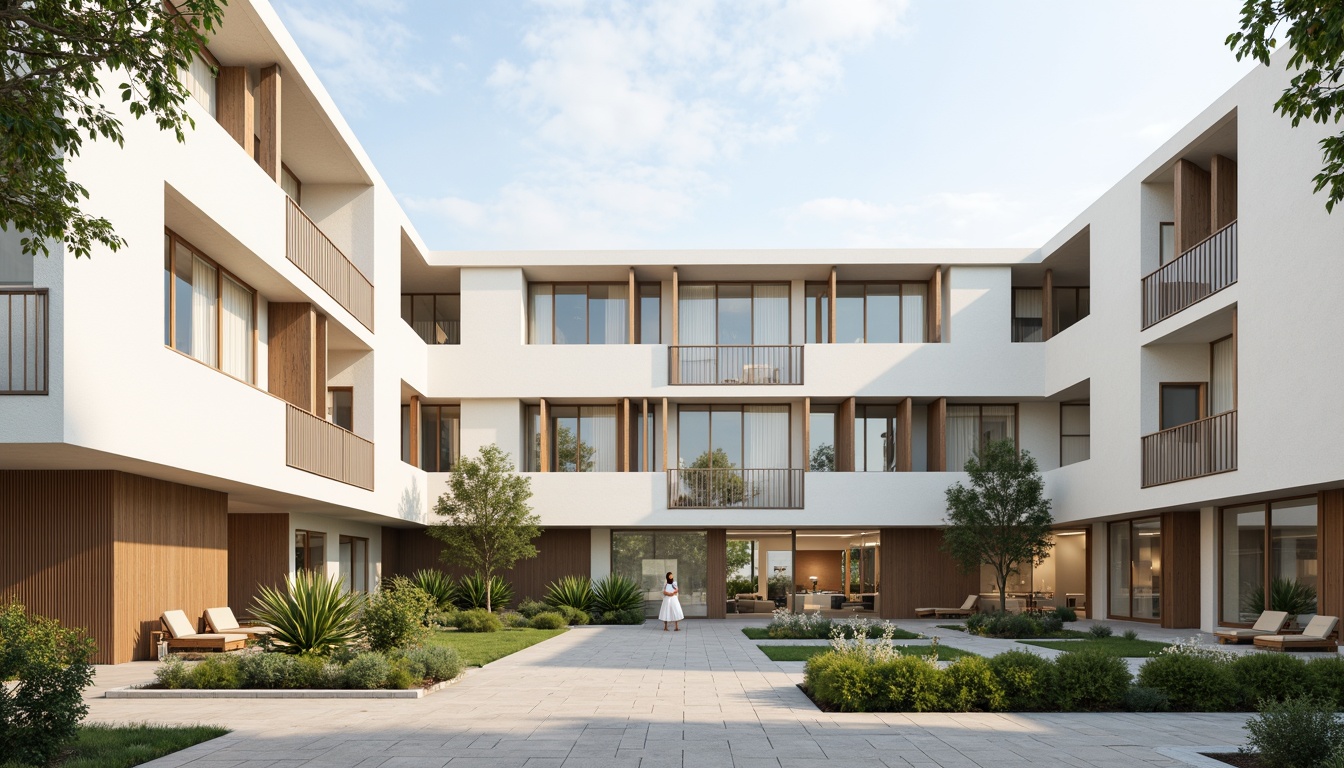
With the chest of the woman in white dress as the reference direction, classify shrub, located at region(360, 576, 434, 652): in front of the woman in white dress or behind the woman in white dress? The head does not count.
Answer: in front

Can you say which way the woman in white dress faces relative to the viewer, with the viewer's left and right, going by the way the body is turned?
facing the viewer

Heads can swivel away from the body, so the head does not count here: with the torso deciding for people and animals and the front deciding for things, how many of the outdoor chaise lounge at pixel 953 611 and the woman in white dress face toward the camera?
1

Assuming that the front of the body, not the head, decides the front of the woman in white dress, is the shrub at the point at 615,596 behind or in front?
behind

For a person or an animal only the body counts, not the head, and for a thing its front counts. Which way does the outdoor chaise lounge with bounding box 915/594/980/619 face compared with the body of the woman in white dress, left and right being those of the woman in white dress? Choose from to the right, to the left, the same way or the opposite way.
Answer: to the right

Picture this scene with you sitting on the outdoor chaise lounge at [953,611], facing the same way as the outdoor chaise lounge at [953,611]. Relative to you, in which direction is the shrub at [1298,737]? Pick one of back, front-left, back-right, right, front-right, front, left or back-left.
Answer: left

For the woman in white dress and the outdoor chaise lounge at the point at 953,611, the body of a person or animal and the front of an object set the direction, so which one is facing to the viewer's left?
the outdoor chaise lounge

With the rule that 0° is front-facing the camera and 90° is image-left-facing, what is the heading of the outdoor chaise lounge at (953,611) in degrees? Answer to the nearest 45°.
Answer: approximately 90°

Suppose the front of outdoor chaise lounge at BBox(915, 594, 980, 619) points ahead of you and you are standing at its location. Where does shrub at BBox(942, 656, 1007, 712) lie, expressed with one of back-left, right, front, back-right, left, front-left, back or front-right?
left

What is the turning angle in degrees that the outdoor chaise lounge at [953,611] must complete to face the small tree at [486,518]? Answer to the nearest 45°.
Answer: approximately 45° to its left

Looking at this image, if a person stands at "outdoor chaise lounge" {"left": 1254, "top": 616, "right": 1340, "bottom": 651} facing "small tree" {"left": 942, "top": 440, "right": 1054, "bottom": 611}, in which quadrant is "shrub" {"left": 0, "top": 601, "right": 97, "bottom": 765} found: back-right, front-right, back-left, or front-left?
back-left
